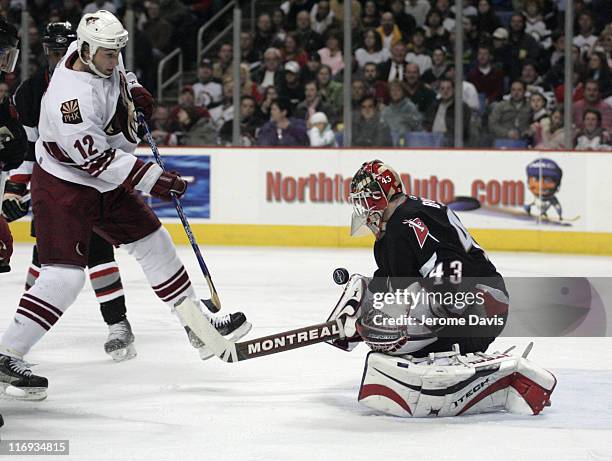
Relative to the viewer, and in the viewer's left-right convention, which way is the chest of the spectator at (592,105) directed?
facing the viewer

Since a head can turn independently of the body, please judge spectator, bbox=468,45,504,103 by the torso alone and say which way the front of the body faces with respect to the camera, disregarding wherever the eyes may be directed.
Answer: toward the camera

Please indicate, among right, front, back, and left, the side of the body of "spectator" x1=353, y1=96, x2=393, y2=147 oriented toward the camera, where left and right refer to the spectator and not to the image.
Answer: front

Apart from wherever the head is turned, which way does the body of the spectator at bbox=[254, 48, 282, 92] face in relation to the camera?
toward the camera

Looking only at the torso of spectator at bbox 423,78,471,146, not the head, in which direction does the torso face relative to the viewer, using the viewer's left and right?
facing the viewer and to the left of the viewer

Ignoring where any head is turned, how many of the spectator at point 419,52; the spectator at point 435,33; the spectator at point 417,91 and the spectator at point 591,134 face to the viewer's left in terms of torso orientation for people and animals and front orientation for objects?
0

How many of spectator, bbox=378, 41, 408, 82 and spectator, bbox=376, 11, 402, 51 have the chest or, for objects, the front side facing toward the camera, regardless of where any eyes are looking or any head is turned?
2

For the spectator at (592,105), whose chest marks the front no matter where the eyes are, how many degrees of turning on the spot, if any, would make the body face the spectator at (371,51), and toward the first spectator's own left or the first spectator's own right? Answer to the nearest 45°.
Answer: approximately 90° to the first spectator's own right

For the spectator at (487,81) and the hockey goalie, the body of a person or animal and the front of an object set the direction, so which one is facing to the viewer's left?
the hockey goalie

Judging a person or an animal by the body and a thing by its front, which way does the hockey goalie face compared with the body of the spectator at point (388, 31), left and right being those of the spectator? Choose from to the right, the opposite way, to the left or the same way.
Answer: to the right
